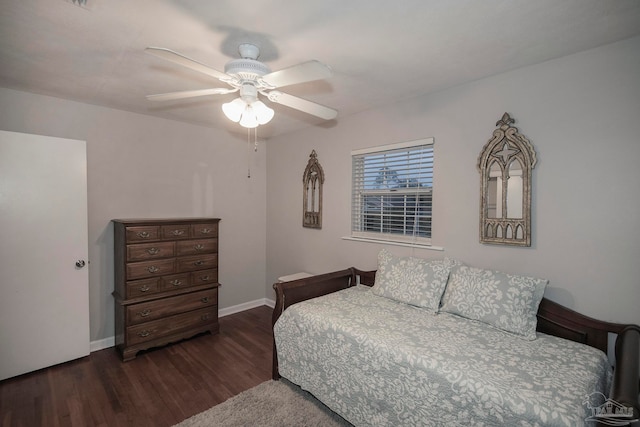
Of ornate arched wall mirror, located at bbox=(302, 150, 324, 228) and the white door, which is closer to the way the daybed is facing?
the white door

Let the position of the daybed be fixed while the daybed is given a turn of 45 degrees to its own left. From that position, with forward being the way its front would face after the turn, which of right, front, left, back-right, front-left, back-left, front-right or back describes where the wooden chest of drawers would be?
right

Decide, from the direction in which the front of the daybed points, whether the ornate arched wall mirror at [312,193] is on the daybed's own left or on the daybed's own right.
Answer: on the daybed's own right

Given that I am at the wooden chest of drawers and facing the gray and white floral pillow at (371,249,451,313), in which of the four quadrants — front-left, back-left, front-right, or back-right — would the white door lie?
back-right

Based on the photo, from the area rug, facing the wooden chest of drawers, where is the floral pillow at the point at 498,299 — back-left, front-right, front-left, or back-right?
back-right

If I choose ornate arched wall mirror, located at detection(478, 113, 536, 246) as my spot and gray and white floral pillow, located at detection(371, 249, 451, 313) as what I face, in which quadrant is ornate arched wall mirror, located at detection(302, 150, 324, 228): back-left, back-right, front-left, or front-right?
front-right

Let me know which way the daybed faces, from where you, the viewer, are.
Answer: facing the viewer and to the left of the viewer

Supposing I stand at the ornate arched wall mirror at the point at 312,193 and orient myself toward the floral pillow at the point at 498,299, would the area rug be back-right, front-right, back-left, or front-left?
front-right

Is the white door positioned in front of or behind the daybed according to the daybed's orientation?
in front

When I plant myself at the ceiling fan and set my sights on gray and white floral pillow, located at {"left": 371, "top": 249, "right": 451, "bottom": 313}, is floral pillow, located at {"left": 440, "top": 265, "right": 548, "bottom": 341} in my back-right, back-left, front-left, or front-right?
front-right
